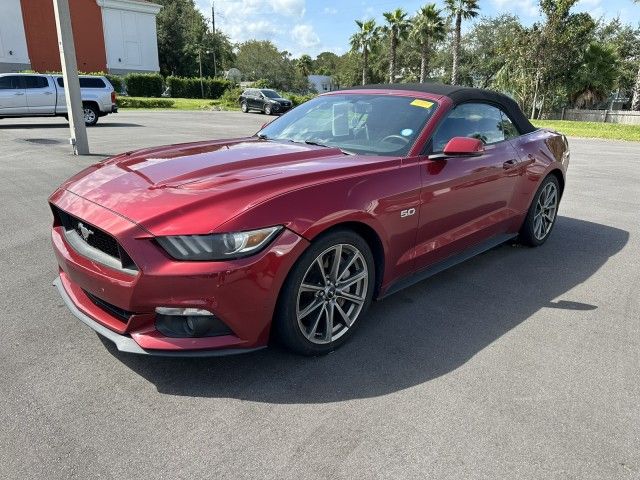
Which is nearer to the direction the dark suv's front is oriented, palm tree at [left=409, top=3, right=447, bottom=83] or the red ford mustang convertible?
the red ford mustang convertible

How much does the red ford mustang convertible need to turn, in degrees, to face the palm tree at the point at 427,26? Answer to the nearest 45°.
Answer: approximately 135° to its right

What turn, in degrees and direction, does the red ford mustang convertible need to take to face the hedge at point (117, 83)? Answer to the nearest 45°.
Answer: approximately 135° to its right

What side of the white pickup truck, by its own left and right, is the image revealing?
left

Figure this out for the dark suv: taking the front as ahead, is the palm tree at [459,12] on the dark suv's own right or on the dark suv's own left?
on the dark suv's own left

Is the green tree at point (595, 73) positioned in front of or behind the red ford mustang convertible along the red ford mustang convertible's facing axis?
behind

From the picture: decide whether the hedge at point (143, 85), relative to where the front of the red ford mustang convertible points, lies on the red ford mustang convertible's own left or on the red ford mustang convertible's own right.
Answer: on the red ford mustang convertible's own right

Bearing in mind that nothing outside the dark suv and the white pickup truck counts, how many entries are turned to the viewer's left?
1
